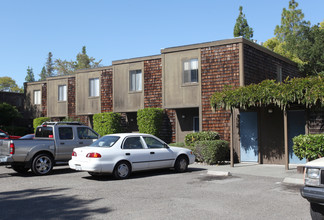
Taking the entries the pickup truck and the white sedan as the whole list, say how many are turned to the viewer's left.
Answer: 0

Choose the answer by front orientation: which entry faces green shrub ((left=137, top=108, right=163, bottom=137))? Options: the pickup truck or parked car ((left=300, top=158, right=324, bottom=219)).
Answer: the pickup truck

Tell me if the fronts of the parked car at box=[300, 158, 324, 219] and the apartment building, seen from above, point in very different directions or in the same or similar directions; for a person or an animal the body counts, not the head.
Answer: same or similar directions

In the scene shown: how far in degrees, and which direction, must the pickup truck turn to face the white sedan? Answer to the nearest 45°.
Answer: approximately 90° to its right

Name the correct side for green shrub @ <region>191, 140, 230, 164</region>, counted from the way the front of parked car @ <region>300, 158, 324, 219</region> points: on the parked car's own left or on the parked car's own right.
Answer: on the parked car's own right

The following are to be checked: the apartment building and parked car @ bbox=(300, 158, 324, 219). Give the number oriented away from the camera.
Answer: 0

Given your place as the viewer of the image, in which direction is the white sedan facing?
facing away from the viewer and to the right of the viewer

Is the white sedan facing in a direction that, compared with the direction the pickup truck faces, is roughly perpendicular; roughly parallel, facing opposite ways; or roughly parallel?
roughly parallel

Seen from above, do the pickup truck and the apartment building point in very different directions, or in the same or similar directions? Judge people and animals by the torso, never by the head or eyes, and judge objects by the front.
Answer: very different directions

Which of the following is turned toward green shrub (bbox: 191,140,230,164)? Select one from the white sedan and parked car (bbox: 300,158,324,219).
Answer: the white sedan

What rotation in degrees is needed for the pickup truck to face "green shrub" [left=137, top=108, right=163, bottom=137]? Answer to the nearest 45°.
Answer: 0° — it already faces it

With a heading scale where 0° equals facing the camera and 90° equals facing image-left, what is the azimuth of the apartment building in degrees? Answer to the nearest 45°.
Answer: approximately 45°

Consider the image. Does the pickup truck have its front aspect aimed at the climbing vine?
no

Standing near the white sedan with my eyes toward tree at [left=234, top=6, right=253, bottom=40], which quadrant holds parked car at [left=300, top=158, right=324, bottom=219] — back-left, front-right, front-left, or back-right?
back-right

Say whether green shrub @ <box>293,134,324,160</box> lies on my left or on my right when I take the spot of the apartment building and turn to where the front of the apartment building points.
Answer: on my left

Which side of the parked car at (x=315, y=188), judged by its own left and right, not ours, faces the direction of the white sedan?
right

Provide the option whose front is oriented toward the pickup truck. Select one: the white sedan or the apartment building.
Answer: the apartment building

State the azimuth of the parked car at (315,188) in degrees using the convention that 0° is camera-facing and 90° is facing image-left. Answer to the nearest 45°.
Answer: approximately 45°
